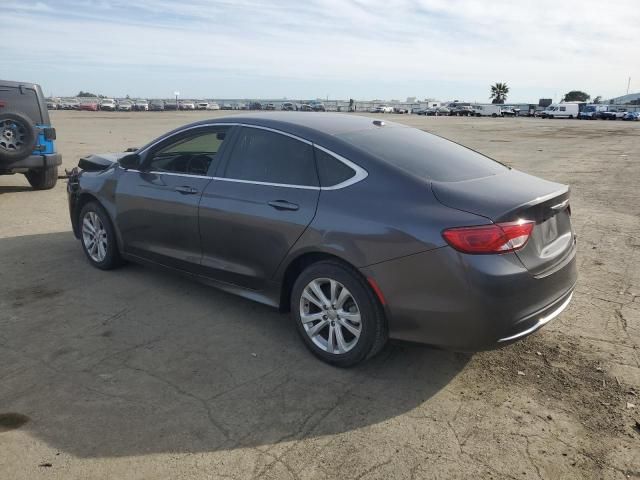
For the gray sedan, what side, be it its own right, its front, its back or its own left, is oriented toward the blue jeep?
front

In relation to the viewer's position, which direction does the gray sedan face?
facing away from the viewer and to the left of the viewer

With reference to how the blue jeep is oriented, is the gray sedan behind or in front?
behind

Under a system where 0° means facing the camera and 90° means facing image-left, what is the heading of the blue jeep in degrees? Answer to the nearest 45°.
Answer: approximately 180°

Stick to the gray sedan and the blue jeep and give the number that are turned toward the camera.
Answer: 0
